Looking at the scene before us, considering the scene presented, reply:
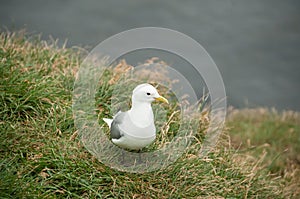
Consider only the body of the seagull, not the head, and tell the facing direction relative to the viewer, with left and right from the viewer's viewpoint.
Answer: facing the viewer and to the right of the viewer
